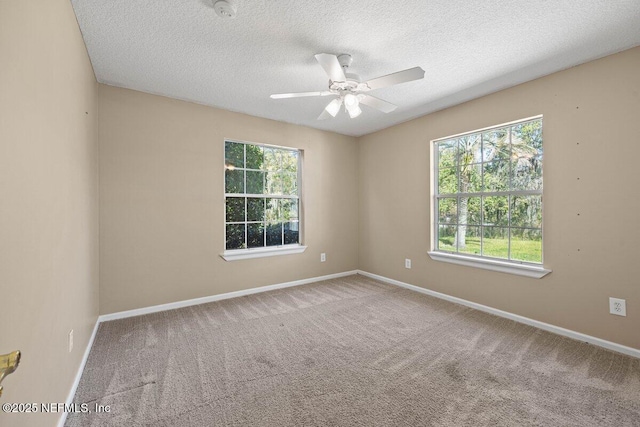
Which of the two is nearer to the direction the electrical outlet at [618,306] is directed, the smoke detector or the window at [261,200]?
the smoke detector

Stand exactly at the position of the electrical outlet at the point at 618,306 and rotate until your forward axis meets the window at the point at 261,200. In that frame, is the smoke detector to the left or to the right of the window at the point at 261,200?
left

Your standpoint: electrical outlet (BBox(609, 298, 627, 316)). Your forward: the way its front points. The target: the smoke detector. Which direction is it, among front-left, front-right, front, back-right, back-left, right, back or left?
front-right

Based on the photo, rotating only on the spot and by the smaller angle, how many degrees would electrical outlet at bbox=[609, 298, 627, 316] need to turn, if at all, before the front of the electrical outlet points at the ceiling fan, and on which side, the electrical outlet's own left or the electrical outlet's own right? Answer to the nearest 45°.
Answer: approximately 45° to the electrical outlet's own right

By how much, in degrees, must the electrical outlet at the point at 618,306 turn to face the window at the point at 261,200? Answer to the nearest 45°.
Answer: approximately 90° to its right

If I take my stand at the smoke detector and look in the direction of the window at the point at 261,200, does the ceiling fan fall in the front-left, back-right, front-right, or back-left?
front-right

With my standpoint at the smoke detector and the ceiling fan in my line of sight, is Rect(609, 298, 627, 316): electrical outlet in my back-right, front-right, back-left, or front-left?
front-right
